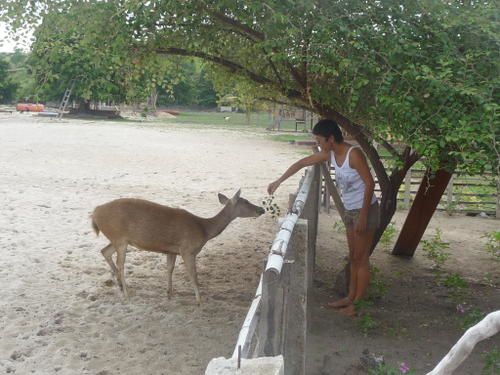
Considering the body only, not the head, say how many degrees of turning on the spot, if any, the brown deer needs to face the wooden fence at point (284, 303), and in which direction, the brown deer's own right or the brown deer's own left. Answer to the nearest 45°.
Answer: approximately 90° to the brown deer's own right

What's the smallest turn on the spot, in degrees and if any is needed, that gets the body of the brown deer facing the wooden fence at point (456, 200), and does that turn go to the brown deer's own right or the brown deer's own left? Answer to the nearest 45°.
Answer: approximately 45° to the brown deer's own left

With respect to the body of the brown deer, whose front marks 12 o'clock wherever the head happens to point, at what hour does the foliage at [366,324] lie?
The foliage is roughly at 1 o'clock from the brown deer.

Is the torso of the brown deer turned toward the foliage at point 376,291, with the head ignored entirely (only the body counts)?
yes

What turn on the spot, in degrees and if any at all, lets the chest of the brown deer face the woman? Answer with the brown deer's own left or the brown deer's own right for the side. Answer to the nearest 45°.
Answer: approximately 45° to the brown deer's own right

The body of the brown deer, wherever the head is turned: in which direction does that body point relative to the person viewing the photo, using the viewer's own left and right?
facing to the right of the viewer
